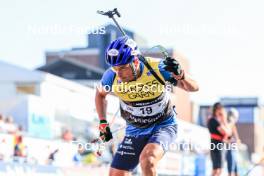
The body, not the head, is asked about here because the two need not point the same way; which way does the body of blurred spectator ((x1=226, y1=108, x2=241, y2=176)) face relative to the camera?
to the viewer's left

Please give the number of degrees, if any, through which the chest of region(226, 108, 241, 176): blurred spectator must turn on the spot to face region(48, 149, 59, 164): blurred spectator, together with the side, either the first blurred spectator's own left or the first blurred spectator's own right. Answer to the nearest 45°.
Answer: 0° — they already face them

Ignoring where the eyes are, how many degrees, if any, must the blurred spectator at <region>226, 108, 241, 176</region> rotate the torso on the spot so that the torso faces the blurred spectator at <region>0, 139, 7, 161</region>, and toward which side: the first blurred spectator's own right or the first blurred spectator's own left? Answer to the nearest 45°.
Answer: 0° — they already face them
